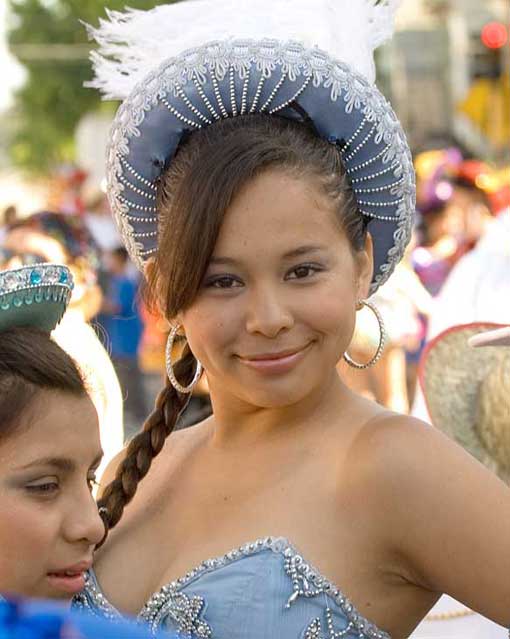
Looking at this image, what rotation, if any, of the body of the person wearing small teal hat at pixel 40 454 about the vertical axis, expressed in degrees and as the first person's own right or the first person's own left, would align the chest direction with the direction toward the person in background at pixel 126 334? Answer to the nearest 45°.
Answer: approximately 135° to the first person's own left

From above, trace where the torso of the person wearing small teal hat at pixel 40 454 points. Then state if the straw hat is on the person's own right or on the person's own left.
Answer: on the person's own left

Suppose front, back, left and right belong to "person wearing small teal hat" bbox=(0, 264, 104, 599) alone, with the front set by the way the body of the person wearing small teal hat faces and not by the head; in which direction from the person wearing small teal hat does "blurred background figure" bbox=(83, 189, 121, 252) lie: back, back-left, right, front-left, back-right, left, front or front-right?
back-left

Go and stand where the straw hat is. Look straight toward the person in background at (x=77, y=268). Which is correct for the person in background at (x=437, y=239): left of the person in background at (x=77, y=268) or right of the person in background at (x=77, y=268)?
right
